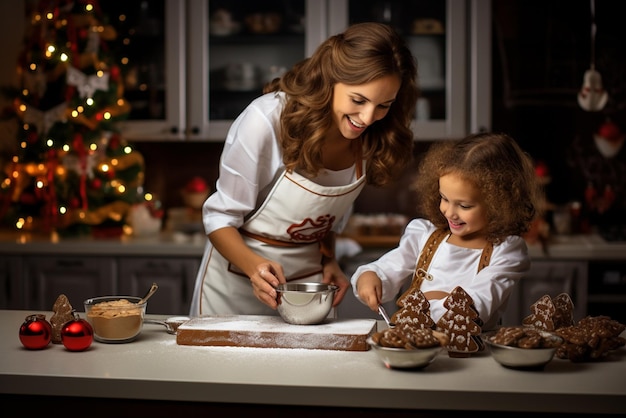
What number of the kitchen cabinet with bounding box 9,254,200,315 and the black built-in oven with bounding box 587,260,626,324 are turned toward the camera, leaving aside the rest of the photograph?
2
